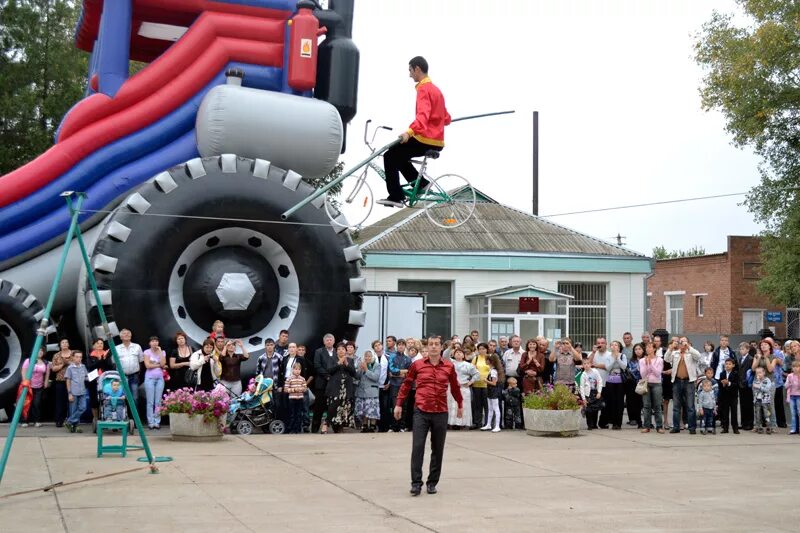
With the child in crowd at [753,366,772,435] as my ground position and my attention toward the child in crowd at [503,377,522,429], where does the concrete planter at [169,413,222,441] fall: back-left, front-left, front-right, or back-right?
front-left

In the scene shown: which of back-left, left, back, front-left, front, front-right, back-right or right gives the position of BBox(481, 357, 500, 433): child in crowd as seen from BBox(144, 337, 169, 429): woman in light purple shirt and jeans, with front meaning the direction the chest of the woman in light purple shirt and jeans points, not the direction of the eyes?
left

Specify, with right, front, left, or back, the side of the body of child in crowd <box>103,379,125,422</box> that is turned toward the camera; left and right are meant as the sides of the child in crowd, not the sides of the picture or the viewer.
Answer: front

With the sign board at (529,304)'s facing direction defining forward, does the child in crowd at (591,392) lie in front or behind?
in front

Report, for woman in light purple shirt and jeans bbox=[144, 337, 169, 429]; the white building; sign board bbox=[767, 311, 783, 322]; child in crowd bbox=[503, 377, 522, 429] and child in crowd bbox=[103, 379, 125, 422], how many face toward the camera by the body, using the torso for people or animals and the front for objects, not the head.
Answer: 5

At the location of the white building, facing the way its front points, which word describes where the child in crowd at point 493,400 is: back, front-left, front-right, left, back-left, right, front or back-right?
front

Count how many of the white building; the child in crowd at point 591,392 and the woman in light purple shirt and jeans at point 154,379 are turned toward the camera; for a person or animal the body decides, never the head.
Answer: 3

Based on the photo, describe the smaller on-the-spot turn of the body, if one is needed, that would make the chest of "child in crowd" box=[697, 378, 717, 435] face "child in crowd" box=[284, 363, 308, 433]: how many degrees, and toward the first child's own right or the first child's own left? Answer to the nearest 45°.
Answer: approximately 45° to the first child's own right

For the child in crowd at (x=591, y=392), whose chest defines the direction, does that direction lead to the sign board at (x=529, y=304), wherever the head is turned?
no

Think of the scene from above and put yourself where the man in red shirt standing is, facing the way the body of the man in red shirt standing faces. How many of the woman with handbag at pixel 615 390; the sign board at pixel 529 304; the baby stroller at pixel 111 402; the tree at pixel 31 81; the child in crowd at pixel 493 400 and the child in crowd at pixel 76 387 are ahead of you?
0

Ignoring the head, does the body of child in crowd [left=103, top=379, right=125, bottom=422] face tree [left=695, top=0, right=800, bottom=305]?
no

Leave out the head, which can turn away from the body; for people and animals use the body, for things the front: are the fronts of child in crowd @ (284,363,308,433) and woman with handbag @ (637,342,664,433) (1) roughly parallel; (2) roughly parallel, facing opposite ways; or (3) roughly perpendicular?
roughly parallel

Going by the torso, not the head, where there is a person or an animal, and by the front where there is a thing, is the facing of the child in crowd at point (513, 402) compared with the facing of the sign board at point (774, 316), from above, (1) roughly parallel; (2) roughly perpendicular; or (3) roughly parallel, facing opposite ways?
roughly parallel

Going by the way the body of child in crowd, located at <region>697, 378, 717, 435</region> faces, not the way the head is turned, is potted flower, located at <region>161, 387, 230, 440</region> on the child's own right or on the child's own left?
on the child's own right

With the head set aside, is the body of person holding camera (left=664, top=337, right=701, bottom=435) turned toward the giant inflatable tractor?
no

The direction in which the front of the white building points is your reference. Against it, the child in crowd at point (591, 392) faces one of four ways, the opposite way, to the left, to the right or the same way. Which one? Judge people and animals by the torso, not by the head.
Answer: the same way

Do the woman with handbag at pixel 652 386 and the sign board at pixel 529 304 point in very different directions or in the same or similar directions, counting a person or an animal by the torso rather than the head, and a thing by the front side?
same or similar directions

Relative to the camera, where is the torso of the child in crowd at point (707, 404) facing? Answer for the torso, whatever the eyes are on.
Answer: toward the camera

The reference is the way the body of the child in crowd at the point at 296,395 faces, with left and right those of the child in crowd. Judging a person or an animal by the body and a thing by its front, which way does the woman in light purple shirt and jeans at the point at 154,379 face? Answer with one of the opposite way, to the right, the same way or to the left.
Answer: the same way

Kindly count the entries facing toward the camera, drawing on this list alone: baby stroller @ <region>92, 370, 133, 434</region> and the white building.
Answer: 2

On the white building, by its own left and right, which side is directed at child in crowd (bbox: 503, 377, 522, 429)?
front
